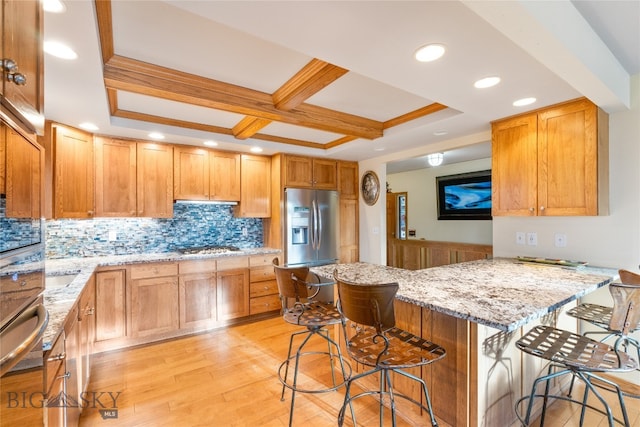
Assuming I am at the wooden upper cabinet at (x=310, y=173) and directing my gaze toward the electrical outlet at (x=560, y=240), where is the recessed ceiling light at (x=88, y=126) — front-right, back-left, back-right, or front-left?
back-right

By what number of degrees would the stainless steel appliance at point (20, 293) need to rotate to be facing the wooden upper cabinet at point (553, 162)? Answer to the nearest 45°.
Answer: approximately 45° to its left

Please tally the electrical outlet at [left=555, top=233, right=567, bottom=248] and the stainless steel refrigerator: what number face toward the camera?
2

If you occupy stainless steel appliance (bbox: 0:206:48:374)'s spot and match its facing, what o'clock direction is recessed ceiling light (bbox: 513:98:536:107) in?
The recessed ceiling light is roughly at 11 o'clock from the stainless steel appliance.

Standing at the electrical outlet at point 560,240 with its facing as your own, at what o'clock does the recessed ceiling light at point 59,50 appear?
The recessed ceiling light is roughly at 1 o'clock from the electrical outlet.

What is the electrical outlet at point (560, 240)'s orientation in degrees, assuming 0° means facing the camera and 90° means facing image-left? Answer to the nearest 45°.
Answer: approximately 0°

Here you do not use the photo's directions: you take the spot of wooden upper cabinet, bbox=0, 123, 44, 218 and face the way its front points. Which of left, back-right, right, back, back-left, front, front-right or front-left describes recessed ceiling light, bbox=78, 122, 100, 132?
back-left

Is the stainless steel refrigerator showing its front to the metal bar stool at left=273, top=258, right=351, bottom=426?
yes

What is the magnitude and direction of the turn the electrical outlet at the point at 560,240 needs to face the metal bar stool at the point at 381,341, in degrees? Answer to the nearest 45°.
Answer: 0° — it already faces it

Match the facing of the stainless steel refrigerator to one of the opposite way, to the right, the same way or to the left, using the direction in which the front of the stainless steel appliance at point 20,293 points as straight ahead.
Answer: to the right

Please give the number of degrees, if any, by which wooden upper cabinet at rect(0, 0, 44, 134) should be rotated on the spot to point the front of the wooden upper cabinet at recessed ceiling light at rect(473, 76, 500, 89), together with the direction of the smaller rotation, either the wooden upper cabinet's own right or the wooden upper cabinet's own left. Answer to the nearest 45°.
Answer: approximately 45° to the wooden upper cabinet's own left

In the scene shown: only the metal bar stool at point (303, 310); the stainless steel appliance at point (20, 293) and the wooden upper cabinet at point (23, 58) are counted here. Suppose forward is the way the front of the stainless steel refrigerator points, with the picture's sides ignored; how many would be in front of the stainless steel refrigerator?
3
